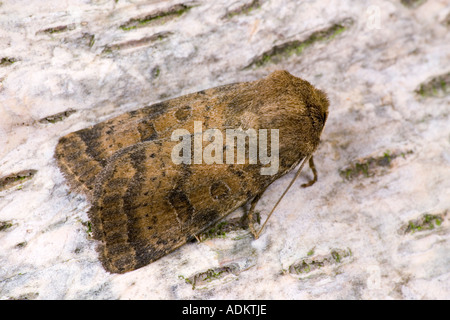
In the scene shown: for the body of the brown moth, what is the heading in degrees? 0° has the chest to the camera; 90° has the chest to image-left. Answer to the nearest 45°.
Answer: approximately 270°
